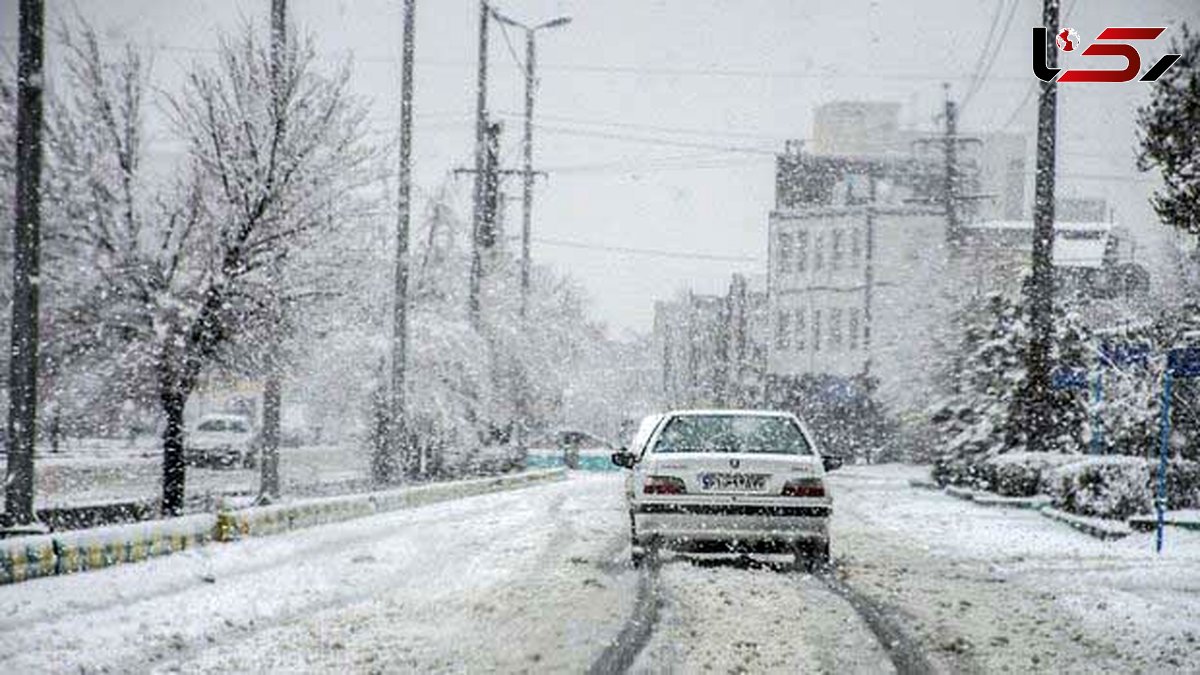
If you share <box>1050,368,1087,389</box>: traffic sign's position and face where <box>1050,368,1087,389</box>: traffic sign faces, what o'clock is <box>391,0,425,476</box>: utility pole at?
The utility pole is roughly at 3 o'clock from the traffic sign.

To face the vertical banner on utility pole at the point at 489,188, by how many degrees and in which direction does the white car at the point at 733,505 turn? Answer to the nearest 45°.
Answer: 0° — it already faces it

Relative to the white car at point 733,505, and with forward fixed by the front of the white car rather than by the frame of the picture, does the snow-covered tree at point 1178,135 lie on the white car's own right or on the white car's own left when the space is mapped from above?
on the white car's own right

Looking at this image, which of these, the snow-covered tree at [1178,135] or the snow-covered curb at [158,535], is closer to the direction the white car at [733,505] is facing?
the snow-covered tree

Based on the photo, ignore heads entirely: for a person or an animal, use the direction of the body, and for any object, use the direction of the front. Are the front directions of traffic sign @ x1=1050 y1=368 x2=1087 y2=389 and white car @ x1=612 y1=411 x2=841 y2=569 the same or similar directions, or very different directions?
very different directions

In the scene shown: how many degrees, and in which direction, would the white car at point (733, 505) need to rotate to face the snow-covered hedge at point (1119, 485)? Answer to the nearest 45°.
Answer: approximately 45° to its right

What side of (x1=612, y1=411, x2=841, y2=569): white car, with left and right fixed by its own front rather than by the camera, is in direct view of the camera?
back

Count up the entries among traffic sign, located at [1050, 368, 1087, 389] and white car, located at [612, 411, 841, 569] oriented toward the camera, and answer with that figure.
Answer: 1

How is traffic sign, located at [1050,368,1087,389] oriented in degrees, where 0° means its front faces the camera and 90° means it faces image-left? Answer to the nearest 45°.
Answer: approximately 0°

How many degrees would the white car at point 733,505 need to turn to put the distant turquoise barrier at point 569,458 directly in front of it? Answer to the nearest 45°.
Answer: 0° — it already faces it
